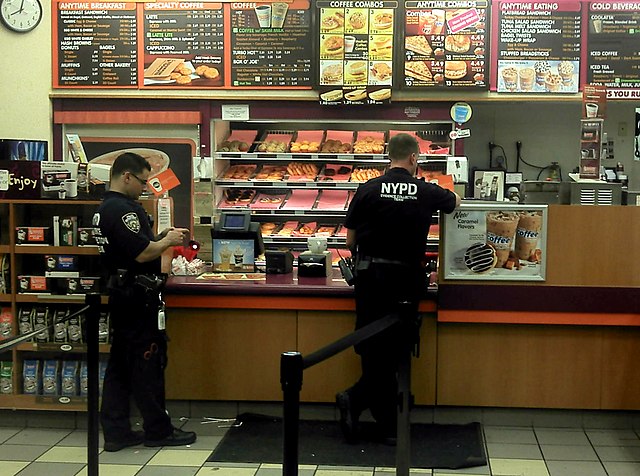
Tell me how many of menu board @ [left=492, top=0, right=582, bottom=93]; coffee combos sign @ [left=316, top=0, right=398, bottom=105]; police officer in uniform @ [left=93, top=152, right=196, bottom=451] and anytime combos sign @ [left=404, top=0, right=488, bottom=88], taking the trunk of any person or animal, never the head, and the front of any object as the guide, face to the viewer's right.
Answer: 1

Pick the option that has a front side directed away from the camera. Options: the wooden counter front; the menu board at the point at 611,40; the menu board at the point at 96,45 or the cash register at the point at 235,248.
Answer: the cash register

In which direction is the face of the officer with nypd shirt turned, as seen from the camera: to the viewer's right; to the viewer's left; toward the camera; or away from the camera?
away from the camera

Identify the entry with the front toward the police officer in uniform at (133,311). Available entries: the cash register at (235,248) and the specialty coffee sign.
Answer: the specialty coffee sign

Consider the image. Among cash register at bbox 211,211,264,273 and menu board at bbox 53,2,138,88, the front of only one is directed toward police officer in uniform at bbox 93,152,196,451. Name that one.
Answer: the menu board

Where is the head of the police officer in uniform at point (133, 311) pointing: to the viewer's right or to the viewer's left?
to the viewer's right

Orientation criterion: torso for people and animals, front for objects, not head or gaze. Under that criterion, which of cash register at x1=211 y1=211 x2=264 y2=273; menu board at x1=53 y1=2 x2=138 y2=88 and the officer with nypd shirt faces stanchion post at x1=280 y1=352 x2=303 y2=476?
the menu board

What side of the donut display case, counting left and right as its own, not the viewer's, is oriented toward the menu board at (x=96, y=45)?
right

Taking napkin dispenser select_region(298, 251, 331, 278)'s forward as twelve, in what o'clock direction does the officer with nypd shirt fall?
The officer with nypd shirt is roughly at 11 o'clock from the napkin dispenser.

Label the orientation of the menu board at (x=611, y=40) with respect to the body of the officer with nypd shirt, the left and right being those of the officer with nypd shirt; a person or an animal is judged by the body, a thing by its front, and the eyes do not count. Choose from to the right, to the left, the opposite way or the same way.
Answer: the opposite way

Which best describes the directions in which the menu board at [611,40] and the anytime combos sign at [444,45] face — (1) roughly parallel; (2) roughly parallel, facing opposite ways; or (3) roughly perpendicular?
roughly parallel

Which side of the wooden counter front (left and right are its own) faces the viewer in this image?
front

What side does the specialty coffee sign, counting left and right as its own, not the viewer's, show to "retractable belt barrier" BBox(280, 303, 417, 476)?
front

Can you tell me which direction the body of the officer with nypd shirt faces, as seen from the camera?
away from the camera

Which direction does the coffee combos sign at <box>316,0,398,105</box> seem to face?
toward the camera

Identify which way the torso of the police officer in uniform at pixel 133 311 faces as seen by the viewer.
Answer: to the viewer's right

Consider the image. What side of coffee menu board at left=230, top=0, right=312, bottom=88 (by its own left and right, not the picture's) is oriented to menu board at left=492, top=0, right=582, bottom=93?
left
